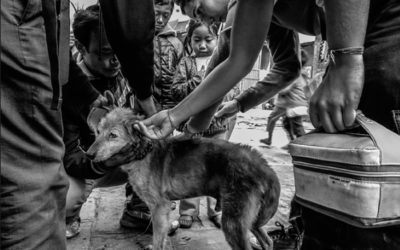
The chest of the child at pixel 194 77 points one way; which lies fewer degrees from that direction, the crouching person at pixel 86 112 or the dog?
the dog

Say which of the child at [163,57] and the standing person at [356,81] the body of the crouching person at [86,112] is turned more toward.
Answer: the standing person

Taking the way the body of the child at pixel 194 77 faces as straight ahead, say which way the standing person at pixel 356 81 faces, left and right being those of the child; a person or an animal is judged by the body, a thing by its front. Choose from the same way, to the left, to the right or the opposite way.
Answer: to the right

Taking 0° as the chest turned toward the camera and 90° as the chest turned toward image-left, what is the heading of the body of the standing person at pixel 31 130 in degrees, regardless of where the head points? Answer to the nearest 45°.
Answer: approximately 270°

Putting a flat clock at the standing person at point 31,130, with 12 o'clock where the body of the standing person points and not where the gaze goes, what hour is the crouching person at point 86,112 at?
The crouching person is roughly at 9 o'clock from the standing person.

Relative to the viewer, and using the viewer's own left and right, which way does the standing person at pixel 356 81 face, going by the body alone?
facing to the left of the viewer

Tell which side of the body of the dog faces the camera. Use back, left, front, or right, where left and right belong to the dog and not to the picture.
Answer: left

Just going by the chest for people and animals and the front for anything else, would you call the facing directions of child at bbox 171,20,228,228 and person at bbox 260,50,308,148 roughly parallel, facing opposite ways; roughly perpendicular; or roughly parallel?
roughly perpendicular
